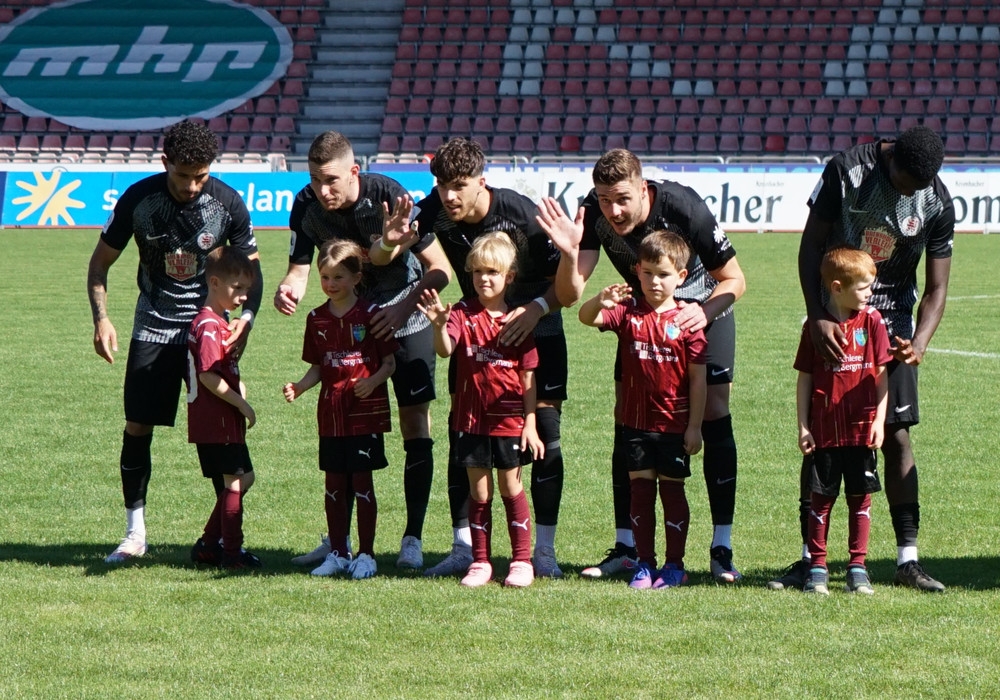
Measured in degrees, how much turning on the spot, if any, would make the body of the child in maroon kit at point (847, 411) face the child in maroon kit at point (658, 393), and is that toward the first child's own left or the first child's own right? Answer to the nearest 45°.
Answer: approximately 90° to the first child's own right

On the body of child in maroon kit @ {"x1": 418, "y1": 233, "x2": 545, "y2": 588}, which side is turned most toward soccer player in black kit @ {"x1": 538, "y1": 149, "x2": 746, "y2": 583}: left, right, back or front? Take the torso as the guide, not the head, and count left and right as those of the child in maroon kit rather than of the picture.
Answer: left

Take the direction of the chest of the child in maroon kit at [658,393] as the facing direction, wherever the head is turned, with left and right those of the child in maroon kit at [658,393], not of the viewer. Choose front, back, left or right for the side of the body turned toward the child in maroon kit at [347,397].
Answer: right

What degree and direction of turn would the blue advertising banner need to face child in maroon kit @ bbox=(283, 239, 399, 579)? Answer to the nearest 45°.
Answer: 0° — it already faces them

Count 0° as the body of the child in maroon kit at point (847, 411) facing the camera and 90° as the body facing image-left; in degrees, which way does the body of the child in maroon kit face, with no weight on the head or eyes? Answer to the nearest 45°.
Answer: approximately 0°

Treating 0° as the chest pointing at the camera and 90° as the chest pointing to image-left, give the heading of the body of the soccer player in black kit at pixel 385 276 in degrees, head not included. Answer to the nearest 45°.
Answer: approximately 45°

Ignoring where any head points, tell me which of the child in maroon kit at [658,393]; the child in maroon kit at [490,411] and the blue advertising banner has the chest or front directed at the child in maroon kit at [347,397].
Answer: the blue advertising banner

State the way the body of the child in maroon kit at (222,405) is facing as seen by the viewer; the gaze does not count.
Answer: to the viewer's right

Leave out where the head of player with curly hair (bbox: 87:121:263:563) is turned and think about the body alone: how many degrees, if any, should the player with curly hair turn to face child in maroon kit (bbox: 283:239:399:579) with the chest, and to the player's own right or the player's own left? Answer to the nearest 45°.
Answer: approximately 45° to the player's own left
